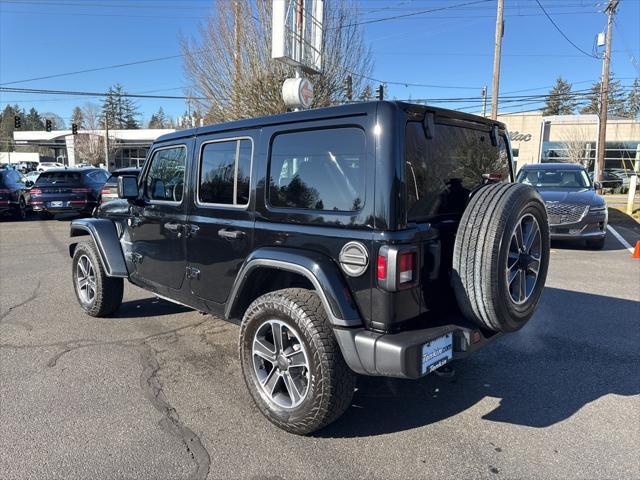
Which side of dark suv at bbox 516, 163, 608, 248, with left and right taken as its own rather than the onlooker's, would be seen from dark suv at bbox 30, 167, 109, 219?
right

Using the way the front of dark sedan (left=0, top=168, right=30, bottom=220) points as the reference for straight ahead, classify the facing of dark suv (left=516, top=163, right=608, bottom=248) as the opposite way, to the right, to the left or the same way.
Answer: the opposite way

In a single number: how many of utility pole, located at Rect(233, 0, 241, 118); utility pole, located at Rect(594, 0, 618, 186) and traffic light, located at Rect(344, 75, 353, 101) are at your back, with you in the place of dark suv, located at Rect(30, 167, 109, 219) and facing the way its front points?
0

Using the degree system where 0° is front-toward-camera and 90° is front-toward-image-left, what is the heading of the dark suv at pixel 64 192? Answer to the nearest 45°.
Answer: approximately 225°

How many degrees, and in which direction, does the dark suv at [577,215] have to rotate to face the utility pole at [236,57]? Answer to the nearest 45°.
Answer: approximately 90° to its right

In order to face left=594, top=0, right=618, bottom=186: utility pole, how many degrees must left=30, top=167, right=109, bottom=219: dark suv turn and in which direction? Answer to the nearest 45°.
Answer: approximately 45° to its right

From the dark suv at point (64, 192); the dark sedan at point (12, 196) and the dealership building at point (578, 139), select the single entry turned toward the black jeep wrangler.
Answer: the dealership building

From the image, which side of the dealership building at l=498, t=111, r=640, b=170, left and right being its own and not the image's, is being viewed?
front

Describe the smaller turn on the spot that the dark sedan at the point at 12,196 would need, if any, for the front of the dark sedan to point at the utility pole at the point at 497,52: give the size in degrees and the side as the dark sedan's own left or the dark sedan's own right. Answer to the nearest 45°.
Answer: approximately 45° to the dark sedan's own right

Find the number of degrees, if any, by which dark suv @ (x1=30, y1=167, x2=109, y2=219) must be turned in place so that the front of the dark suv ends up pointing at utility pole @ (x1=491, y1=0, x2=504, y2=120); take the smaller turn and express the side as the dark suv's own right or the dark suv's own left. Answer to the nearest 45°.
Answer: approximately 45° to the dark suv's own right

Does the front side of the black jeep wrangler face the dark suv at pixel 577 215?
no

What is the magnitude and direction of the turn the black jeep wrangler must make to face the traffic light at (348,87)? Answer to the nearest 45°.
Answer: approximately 45° to its right

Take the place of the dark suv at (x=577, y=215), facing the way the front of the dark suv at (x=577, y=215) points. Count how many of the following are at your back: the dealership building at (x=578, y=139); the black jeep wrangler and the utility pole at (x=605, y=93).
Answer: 2

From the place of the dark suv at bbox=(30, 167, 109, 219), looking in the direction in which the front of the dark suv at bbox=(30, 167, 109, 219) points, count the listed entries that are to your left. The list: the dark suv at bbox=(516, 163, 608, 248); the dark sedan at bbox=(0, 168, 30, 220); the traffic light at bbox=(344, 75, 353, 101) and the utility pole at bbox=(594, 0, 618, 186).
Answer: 1

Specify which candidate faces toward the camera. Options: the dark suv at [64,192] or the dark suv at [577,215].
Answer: the dark suv at [577,215]

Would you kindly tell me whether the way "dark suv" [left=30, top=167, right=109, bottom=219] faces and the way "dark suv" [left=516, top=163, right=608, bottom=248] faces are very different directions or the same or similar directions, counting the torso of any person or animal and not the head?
very different directions

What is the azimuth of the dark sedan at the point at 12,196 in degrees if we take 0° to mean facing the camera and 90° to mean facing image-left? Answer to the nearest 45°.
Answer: approximately 225°

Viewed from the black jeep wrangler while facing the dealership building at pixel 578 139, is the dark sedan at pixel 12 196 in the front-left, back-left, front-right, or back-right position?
front-left

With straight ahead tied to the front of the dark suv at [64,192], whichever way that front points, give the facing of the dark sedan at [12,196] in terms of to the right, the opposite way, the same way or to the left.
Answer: the same way

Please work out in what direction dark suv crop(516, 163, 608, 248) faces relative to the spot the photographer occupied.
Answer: facing the viewer

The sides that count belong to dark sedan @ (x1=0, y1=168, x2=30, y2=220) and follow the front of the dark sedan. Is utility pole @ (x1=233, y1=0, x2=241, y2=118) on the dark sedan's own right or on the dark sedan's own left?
on the dark sedan's own right
